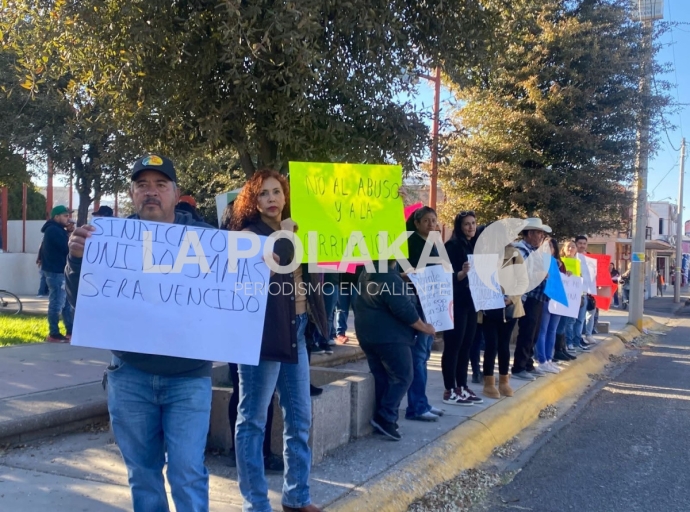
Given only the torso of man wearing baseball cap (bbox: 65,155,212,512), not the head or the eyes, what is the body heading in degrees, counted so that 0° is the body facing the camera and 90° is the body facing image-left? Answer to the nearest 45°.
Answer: approximately 0°

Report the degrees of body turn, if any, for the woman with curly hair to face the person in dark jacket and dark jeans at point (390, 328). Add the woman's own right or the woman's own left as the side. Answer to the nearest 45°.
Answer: approximately 90° to the woman's own left

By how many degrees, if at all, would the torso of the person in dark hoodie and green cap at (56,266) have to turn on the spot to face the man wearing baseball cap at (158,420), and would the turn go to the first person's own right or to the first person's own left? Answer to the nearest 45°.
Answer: approximately 90° to the first person's own right

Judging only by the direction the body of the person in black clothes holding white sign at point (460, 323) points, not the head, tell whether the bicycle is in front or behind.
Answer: behind

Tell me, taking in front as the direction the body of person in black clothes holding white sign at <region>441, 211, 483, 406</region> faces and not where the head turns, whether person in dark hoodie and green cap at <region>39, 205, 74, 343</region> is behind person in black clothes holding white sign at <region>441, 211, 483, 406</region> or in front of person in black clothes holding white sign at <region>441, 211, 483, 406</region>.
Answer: behind

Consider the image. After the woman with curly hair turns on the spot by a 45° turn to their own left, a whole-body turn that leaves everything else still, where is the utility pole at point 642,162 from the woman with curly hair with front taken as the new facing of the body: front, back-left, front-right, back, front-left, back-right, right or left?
front-left

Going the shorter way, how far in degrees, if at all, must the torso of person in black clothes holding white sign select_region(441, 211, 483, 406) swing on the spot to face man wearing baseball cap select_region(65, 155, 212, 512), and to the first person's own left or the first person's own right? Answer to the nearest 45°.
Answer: approximately 90° to the first person's own right

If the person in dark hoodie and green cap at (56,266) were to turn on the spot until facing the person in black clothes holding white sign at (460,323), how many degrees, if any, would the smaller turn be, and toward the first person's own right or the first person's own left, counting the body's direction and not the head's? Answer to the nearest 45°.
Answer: approximately 45° to the first person's own right

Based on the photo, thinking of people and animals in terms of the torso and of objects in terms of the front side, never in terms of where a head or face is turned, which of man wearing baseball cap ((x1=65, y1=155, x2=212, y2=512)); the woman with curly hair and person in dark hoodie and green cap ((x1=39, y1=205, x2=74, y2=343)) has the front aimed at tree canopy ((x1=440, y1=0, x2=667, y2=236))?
the person in dark hoodie and green cap

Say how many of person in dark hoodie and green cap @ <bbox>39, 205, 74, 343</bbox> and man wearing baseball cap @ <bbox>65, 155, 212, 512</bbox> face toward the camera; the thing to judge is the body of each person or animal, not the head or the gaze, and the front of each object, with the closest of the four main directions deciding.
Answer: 1

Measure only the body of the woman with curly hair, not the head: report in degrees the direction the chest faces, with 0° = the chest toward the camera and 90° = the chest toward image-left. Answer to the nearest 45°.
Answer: approximately 315°

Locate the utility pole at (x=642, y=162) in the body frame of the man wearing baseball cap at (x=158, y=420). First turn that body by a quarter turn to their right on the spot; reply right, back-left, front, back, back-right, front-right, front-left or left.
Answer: back-right
